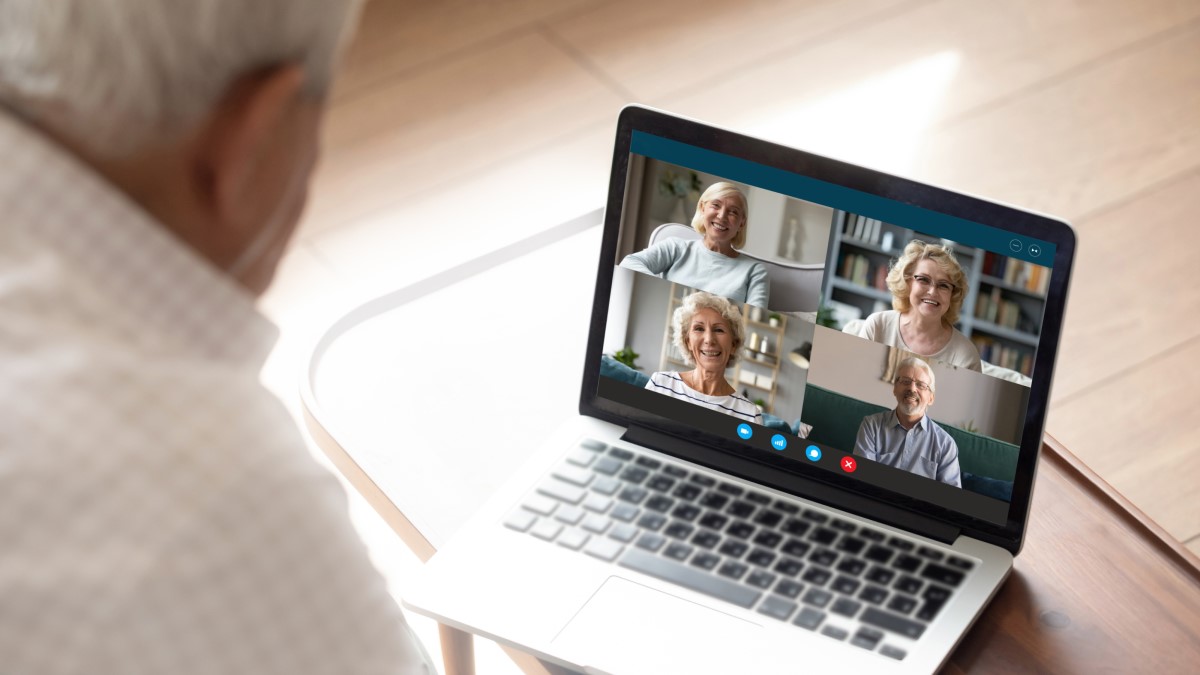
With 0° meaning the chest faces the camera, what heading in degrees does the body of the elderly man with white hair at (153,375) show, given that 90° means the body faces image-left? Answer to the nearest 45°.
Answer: approximately 225°

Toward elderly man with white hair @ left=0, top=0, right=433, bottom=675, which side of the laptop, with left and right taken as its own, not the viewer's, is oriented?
front

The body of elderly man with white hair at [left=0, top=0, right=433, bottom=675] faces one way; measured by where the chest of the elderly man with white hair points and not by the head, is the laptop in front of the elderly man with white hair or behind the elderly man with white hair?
in front

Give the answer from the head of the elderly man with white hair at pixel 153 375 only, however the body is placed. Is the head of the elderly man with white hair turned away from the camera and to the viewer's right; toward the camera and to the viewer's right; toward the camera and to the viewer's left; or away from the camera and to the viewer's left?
away from the camera and to the viewer's right

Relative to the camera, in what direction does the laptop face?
facing the viewer and to the left of the viewer
